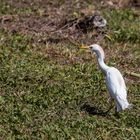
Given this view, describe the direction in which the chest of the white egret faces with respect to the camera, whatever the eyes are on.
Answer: to the viewer's left
